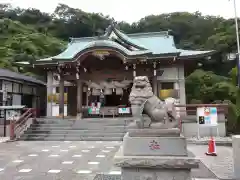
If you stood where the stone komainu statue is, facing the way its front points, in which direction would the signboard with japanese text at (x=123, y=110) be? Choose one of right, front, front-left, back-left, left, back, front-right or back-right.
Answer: right

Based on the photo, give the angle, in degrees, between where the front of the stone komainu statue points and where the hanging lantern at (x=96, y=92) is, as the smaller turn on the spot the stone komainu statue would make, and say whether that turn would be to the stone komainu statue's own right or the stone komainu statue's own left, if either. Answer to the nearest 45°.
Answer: approximately 90° to the stone komainu statue's own right

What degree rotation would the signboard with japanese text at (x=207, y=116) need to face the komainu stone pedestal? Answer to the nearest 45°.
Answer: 0° — it already faces it

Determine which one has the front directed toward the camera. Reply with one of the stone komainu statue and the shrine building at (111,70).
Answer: the shrine building

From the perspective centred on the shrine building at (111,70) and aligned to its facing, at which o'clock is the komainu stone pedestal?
The komainu stone pedestal is roughly at 12 o'clock from the shrine building.

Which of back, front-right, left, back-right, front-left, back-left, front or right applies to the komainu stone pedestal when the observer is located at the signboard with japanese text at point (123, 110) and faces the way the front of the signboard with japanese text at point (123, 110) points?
front

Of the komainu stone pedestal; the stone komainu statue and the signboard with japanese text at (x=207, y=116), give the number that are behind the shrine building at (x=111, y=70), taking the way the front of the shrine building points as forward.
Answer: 0

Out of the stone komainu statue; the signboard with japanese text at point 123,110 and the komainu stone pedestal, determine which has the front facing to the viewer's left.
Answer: the stone komainu statue

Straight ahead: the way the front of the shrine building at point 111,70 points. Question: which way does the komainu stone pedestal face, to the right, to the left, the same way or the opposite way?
the same way

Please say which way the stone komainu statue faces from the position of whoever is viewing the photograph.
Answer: facing to the left of the viewer

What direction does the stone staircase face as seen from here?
toward the camera

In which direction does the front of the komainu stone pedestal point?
toward the camera
